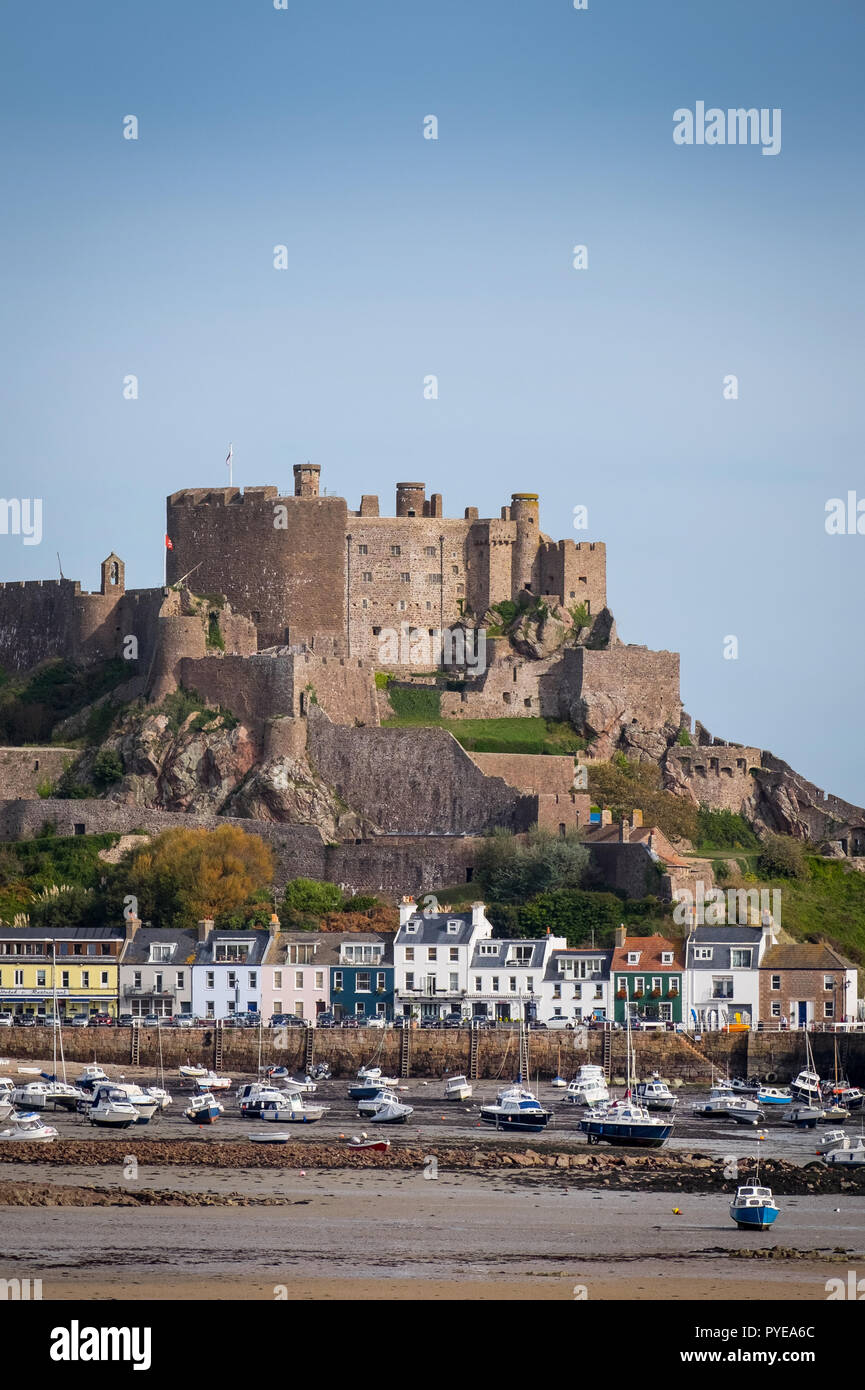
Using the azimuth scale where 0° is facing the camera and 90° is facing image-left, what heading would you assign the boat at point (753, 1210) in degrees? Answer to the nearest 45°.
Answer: approximately 0°
